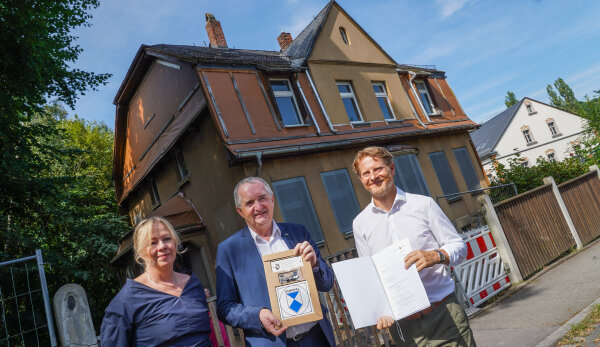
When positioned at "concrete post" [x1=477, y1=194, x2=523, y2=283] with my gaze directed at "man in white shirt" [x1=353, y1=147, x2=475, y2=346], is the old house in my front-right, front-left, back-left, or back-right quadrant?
back-right

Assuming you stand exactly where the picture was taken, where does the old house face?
facing the viewer and to the right of the viewer

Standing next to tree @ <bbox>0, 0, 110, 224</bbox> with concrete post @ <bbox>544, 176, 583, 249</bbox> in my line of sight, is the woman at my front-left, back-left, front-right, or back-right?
front-right

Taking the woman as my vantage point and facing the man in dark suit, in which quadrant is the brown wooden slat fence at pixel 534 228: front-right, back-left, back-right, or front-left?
front-left

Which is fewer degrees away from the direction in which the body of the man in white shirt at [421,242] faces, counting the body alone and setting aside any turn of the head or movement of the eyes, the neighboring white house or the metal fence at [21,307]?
the metal fence

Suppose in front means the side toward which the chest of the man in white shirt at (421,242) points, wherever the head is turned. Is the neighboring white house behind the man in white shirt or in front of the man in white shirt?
behind

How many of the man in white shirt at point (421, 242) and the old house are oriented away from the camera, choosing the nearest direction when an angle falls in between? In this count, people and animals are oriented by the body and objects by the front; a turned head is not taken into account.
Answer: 0

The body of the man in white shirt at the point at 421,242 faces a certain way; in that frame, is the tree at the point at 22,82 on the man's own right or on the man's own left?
on the man's own right

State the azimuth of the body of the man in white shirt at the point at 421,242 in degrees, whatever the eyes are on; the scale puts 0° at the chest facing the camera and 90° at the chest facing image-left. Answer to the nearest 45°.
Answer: approximately 45°

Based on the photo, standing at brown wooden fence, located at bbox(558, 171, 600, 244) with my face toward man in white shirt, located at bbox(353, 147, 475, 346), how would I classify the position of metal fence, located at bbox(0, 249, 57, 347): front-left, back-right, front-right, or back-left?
front-right
